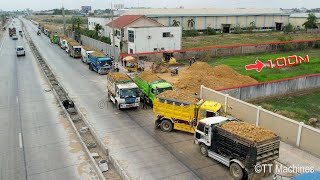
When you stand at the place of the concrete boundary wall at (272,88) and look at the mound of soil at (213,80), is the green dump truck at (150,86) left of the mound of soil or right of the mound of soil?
left

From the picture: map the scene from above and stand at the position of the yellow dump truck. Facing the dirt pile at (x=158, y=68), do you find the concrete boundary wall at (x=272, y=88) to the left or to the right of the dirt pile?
right

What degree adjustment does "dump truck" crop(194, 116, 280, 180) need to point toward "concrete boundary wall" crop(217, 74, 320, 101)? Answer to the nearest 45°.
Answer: approximately 45° to its right

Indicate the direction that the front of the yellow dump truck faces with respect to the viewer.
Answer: facing the viewer and to the right of the viewer
